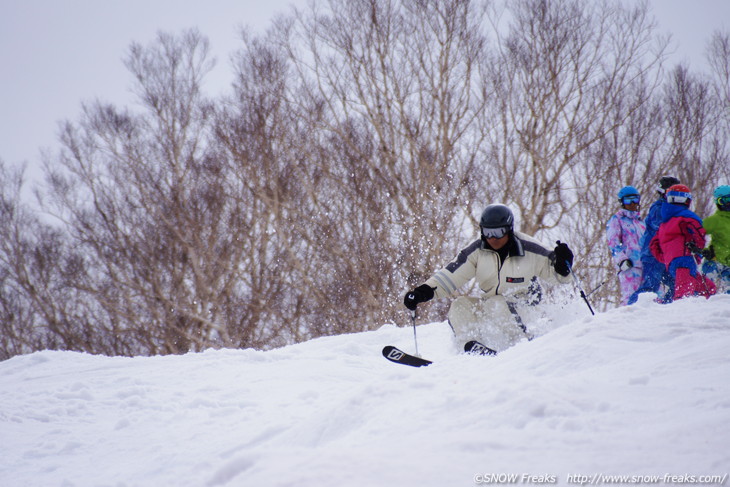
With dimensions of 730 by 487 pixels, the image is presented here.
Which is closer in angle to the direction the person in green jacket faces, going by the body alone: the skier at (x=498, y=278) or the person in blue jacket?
the skier
